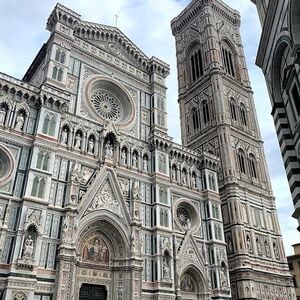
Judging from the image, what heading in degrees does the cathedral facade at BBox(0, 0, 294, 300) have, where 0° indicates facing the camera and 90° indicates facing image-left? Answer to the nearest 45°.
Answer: approximately 315°

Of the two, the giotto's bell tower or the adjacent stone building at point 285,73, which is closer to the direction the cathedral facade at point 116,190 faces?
the adjacent stone building
